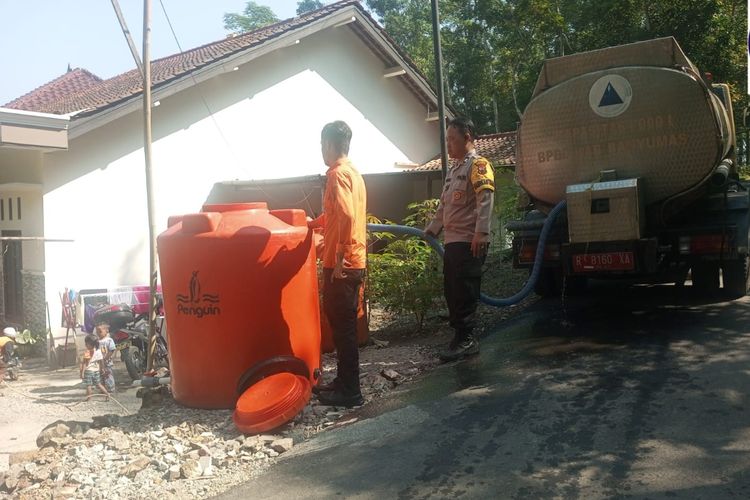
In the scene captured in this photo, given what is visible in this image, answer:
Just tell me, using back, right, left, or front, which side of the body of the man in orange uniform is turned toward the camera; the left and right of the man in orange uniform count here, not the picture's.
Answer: left

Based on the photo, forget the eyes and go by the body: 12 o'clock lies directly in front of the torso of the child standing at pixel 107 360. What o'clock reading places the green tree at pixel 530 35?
The green tree is roughly at 6 o'clock from the child standing.

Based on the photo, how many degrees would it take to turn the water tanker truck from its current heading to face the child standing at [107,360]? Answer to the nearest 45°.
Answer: approximately 90° to its left

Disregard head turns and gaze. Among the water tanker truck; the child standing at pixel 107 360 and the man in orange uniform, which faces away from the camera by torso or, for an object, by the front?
the water tanker truck

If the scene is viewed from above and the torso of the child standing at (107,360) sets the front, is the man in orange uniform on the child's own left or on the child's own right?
on the child's own left

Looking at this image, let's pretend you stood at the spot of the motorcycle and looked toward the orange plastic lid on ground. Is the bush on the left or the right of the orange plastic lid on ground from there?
left

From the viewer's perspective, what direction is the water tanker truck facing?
away from the camera

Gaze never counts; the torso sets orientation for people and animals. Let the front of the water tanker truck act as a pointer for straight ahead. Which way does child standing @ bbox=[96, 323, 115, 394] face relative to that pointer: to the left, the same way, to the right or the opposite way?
the opposite way

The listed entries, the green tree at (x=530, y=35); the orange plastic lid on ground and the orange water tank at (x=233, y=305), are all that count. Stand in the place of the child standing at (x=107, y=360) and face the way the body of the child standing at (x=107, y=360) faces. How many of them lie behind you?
1

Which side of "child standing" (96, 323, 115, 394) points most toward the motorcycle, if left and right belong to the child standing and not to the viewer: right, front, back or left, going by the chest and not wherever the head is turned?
back

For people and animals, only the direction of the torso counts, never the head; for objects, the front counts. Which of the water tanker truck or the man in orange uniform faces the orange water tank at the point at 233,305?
the man in orange uniform

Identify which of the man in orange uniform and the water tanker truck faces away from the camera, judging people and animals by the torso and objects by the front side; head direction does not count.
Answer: the water tanker truck

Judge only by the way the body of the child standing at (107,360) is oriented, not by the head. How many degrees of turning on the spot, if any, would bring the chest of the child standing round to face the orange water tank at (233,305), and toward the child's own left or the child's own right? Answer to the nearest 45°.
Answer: approximately 45° to the child's own left
